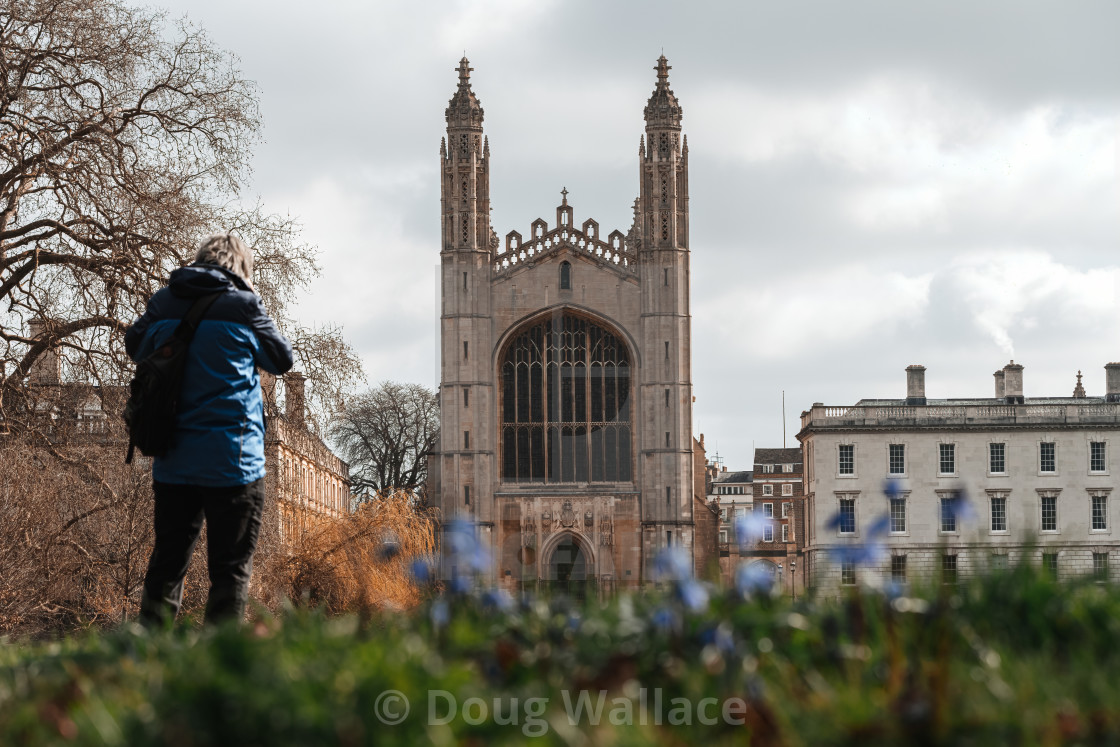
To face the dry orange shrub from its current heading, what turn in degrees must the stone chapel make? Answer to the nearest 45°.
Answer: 0° — it already faces it

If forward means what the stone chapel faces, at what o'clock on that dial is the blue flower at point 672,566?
The blue flower is roughly at 12 o'clock from the stone chapel.

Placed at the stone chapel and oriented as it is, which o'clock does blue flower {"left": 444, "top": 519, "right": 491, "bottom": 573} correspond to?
The blue flower is roughly at 12 o'clock from the stone chapel.

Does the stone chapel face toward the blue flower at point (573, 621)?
yes

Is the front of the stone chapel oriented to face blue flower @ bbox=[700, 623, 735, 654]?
yes

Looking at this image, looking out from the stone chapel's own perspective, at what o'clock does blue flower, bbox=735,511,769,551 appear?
The blue flower is roughly at 12 o'clock from the stone chapel.

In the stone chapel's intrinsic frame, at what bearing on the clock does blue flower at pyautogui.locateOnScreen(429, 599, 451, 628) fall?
The blue flower is roughly at 12 o'clock from the stone chapel.

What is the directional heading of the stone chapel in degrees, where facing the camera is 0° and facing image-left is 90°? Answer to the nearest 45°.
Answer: approximately 0°
